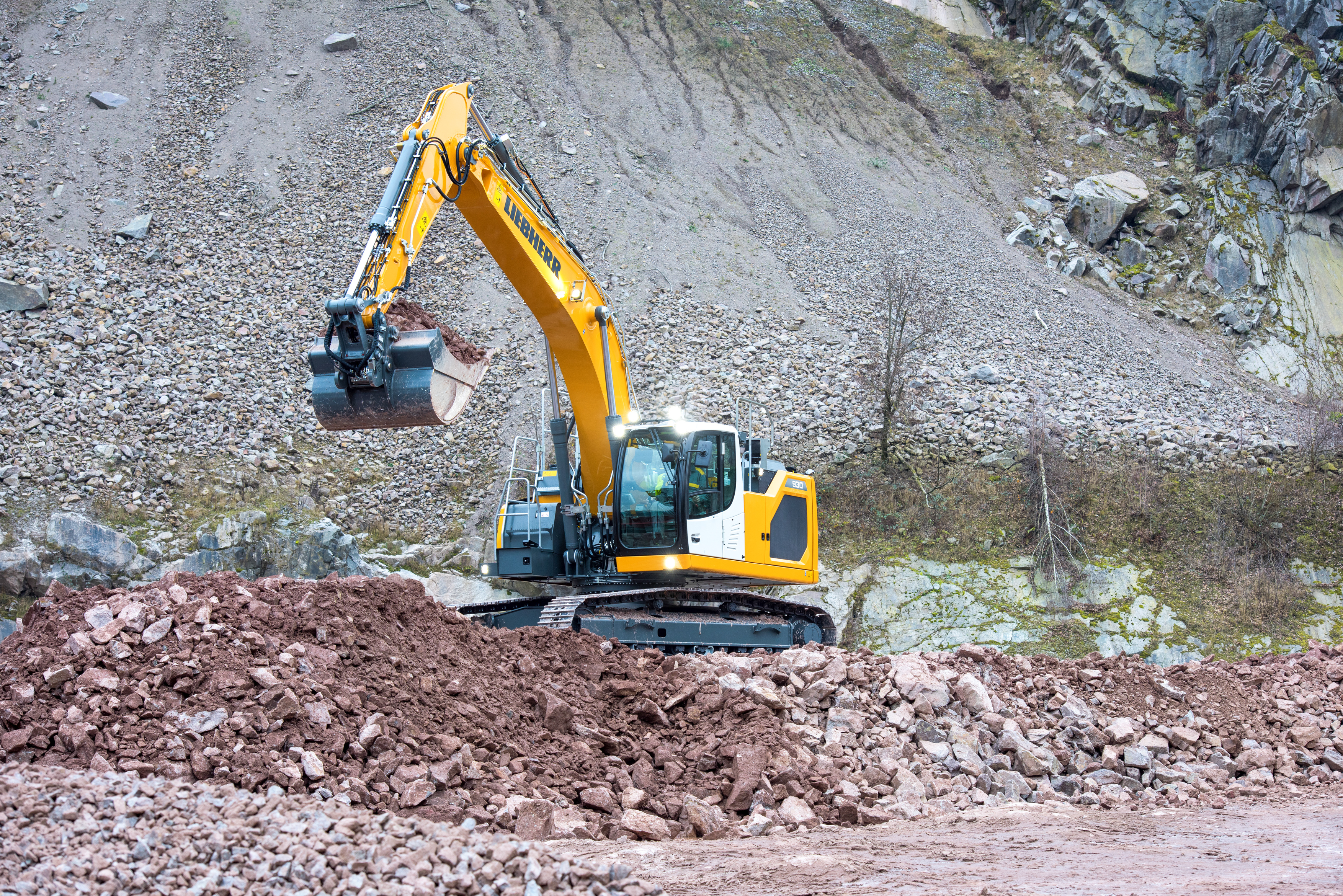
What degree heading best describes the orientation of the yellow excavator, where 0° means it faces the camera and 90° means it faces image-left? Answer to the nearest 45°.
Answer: approximately 45°

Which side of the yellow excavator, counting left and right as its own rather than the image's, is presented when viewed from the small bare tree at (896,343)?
back

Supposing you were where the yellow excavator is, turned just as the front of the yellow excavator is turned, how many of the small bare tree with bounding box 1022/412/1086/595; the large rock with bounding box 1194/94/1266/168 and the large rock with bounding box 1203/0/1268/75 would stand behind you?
3

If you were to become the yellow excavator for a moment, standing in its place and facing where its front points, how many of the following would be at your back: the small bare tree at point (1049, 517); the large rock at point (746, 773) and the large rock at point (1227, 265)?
2

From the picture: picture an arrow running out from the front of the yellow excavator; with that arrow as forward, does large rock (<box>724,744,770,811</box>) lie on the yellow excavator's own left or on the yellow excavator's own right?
on the yellow excavator's own left

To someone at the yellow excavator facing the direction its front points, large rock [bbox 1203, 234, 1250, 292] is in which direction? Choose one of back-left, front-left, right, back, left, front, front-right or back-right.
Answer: back
